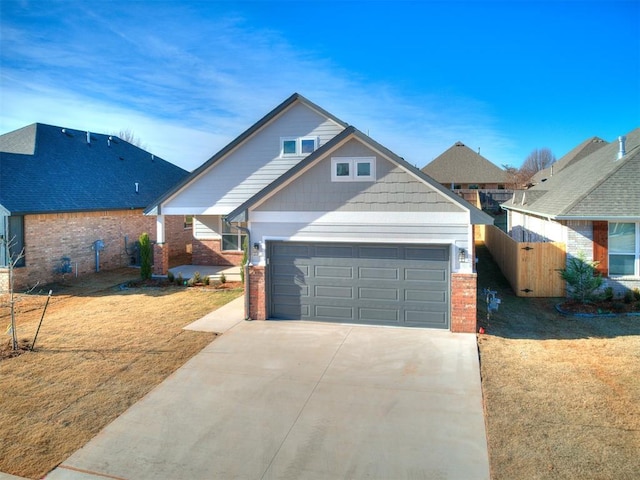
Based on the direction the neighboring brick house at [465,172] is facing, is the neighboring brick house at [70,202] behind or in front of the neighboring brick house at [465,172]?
behind

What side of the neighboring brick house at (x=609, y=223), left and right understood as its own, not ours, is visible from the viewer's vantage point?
front

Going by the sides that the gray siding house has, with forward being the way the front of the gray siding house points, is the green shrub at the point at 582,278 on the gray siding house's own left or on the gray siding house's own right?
on the gray siding house's own left

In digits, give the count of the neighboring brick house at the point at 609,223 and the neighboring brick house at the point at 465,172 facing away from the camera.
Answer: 1

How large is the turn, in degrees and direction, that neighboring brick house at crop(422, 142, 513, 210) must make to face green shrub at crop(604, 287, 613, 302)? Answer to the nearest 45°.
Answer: approximately 180°

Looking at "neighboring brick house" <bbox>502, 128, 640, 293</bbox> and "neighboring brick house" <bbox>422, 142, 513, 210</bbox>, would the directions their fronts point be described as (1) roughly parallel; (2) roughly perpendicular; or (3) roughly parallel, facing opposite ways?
roughly parallel, facing opposite ways

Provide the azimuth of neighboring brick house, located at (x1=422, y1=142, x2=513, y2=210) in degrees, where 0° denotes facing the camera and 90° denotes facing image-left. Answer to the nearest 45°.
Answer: approximately 180°

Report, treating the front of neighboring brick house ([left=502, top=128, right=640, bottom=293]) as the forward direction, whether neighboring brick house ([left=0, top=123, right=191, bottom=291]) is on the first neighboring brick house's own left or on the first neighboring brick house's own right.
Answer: on the first neighboring brick house's own right

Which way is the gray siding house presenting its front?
toward the camera

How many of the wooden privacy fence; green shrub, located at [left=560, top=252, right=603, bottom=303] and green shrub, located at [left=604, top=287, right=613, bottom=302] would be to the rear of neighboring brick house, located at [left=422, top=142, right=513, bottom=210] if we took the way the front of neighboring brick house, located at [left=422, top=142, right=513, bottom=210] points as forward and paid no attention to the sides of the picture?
3

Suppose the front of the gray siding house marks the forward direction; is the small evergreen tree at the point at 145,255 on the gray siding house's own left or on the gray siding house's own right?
on the gray siding house's own right

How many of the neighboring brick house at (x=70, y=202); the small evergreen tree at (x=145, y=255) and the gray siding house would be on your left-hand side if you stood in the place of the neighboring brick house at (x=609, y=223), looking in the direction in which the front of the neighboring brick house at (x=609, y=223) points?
0

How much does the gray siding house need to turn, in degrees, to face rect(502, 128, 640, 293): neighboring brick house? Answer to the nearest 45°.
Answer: approximately 90° to its left

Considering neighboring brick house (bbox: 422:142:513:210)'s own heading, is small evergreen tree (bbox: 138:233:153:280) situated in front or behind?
behind

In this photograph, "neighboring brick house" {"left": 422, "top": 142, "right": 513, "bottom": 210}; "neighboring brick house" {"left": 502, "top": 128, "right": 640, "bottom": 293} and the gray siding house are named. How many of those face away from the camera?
1
